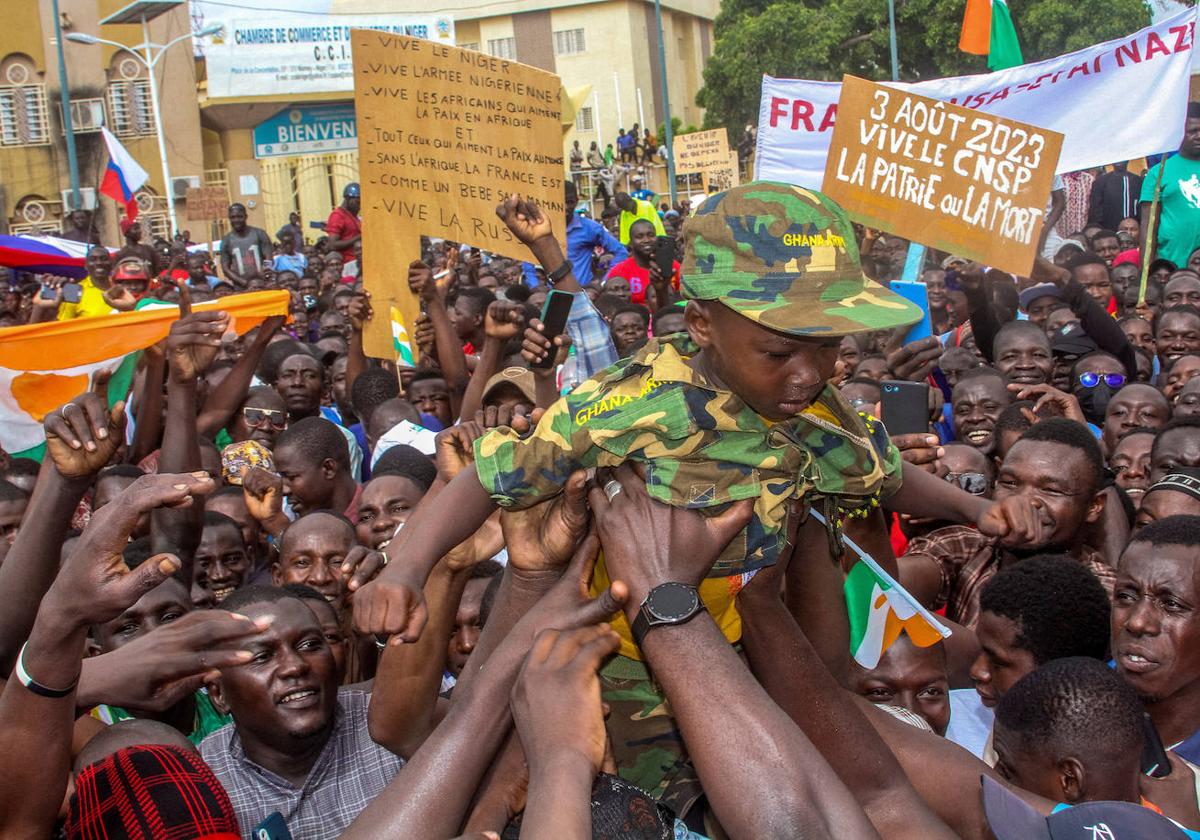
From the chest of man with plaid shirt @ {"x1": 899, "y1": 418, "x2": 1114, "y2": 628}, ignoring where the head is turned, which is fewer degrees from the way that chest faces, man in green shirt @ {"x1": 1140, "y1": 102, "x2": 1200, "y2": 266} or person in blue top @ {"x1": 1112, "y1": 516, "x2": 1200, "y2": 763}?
the person in blue top

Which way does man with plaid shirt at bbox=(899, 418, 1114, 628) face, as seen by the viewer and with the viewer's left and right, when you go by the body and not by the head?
facing the viewer and to the left of the viewer

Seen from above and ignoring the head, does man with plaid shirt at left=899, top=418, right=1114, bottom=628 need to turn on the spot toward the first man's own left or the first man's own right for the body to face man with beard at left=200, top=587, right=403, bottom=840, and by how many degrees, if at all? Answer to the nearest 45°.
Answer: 0° — they already face them

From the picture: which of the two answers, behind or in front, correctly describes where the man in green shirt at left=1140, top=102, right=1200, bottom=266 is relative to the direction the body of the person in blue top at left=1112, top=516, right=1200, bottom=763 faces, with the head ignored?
behind

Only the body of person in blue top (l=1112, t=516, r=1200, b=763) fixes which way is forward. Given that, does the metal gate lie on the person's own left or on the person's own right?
on the person's own right

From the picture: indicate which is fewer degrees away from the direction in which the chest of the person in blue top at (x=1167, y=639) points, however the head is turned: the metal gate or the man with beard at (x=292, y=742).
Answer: the man with beard

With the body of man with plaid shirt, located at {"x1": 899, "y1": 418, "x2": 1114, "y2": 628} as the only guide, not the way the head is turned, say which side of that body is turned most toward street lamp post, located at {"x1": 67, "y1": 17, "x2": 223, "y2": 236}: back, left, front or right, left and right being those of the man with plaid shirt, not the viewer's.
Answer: right

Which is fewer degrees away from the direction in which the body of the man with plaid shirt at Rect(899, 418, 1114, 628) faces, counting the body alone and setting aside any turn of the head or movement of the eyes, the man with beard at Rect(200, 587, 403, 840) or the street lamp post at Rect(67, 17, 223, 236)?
the man with beard

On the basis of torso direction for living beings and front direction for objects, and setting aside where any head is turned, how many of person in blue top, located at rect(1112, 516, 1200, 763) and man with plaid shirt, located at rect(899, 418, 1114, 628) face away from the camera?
0

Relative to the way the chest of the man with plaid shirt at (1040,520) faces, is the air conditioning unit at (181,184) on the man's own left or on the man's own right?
on the man's own right
